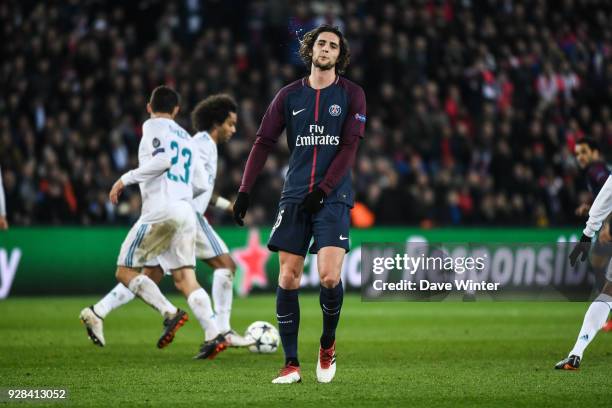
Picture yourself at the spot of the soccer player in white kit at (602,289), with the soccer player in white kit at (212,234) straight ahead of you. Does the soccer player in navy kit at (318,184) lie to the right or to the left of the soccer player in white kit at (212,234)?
left

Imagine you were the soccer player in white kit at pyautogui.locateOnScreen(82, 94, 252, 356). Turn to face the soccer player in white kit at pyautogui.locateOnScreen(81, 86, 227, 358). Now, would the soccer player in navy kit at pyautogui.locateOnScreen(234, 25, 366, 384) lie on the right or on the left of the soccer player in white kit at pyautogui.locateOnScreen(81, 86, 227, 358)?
left

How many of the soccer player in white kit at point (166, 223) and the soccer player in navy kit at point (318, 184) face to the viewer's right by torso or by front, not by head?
0

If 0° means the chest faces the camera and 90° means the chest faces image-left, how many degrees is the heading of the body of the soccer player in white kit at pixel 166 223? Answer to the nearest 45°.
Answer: approximately 135°

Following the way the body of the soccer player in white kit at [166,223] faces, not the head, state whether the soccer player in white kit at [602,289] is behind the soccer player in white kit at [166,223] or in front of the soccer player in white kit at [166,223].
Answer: behind

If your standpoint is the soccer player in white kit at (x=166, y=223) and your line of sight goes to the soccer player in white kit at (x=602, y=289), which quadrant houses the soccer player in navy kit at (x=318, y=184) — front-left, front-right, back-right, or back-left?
front-right

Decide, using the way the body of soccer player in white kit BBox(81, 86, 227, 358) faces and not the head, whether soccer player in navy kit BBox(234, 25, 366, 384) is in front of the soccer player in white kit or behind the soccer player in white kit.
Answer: behind

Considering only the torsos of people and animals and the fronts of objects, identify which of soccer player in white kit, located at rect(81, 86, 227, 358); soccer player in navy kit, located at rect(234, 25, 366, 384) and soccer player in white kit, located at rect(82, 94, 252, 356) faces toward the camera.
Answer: the soccer player in navy kit

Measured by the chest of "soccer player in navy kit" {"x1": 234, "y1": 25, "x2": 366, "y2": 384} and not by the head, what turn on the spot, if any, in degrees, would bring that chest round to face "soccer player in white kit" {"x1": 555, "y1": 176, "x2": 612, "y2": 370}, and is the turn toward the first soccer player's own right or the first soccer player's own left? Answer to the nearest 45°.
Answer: approximately 90° to the first soccer player's own left

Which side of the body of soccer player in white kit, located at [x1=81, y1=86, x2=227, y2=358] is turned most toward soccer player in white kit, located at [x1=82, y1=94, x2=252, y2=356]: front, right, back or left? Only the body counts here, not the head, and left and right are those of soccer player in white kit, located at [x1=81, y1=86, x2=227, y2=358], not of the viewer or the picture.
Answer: right

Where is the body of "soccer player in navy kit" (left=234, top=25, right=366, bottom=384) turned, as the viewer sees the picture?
toward the camera

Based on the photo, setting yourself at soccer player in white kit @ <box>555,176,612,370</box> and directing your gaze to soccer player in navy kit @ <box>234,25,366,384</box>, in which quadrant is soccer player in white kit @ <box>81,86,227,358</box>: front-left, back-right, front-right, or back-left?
front-right
